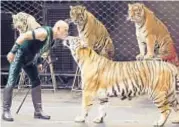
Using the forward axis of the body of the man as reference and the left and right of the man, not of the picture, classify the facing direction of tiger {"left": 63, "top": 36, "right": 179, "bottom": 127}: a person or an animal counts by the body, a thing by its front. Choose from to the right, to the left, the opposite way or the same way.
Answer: the opposite way

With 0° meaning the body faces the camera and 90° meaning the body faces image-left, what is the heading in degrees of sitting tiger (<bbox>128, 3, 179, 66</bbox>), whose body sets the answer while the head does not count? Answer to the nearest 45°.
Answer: approximately 45°

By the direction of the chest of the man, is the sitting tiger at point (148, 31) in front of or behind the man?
in front

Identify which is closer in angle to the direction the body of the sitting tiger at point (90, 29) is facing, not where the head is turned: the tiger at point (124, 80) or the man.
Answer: the man

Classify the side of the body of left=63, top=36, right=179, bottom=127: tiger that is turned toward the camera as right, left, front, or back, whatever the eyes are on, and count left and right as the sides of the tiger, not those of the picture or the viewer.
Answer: left

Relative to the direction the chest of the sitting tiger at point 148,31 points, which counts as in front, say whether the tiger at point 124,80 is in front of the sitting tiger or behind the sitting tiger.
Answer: in front

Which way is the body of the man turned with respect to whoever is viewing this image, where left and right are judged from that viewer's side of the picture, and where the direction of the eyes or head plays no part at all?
facing to the right of the viewer

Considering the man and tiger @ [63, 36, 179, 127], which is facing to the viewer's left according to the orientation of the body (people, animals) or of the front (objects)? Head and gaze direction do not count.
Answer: the tiger
